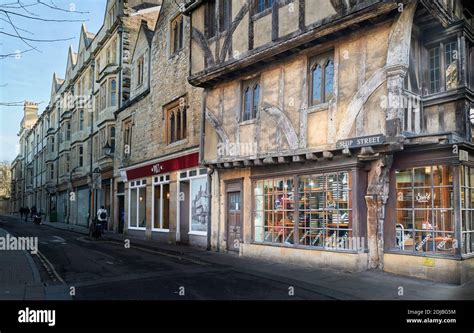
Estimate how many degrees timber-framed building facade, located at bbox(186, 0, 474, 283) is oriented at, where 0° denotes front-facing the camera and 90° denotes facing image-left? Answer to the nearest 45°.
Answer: approximately 45°
